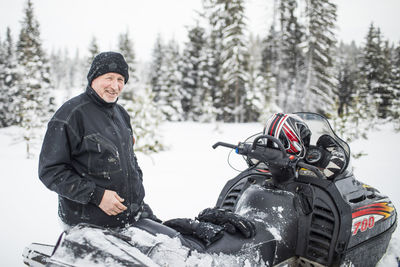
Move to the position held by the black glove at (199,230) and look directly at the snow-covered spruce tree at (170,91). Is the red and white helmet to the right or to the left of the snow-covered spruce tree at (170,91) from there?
right

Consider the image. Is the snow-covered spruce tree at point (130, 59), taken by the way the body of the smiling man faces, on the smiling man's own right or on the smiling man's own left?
on the smiling man's own left

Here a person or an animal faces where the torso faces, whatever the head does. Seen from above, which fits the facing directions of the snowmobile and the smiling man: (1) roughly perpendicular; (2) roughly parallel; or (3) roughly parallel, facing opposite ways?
roughly perpendicular

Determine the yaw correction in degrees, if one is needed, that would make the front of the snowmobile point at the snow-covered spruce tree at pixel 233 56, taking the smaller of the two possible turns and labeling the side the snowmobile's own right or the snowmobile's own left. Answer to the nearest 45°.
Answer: approximately 45° to the snowmobile's own left

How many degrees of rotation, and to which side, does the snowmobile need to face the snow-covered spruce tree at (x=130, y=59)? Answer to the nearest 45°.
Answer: approximately 45° to its left

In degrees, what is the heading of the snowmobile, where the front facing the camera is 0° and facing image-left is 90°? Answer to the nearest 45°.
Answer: approximately 225°

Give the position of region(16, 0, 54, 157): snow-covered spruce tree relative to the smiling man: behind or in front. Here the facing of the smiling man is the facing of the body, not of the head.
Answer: behind

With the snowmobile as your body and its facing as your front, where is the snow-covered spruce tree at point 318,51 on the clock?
The snow-covered spruce tree is roughly at 11 o'clock from the snowmobile.

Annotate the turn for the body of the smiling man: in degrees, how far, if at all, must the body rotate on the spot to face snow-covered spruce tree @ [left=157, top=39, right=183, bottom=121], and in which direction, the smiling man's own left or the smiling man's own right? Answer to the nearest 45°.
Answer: approximately 135° to the smiling man's own left

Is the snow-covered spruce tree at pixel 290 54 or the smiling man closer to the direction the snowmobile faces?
the snow-covered spruce tree
